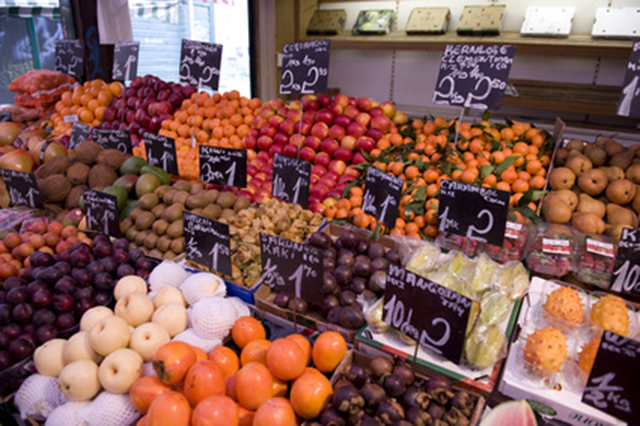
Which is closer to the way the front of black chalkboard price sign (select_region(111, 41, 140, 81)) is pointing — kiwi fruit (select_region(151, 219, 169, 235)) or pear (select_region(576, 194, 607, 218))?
the kiwi fruit

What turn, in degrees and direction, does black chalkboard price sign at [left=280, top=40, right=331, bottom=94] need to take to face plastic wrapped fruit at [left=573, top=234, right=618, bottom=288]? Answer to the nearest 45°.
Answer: approximately 45° to its left

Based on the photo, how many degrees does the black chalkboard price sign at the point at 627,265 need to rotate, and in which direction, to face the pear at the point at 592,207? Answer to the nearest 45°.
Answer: approximately 180°

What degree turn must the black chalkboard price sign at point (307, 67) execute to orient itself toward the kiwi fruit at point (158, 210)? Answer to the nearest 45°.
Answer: approximately 45° to its right

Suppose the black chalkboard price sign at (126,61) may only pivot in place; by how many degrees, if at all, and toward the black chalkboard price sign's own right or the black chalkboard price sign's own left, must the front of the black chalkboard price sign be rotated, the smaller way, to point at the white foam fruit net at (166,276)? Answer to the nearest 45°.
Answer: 0° — it already faces it

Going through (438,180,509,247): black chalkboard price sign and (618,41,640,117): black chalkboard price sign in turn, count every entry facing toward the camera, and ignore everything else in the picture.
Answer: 2

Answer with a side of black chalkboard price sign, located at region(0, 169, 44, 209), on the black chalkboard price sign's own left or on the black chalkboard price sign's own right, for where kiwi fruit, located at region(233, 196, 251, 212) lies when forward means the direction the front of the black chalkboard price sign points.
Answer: on the black chalkboard price sign's own left

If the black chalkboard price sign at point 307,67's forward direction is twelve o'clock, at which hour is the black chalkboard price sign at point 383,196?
the black chalkboard price sign at point 383,196 is roughly at 11 o'clock from the black chalkboard price sign at point 307,67.

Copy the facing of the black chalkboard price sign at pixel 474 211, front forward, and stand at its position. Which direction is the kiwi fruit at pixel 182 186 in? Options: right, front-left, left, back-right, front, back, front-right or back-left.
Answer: right

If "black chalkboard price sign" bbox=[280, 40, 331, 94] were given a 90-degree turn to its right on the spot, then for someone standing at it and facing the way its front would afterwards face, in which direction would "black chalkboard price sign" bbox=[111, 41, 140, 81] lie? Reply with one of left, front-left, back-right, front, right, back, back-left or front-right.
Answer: front-right

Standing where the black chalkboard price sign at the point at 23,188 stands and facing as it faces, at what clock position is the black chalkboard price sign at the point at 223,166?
the black chalkboard price sign at the point at 223,166 is roughly at 10 o'clock from the black chalkboard price sign at the point at 23,188.
